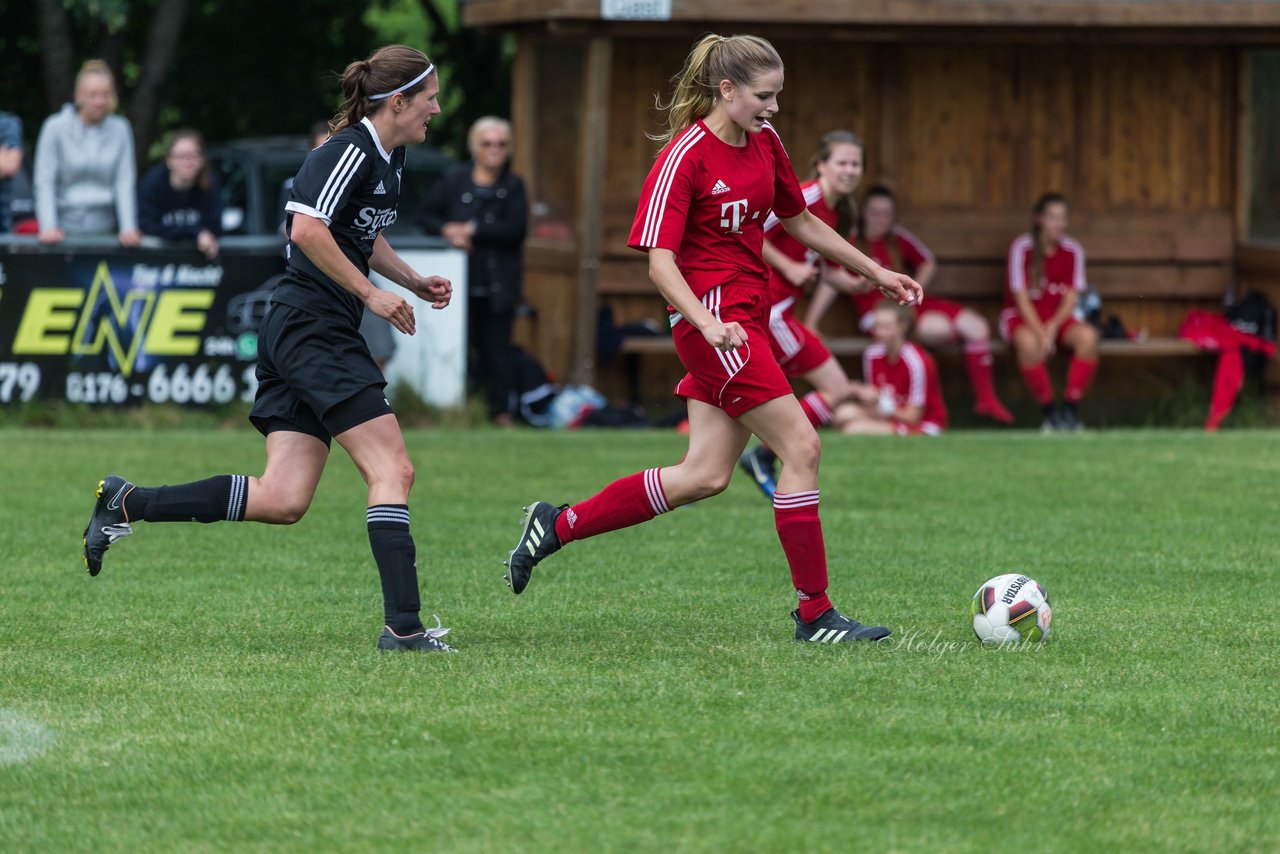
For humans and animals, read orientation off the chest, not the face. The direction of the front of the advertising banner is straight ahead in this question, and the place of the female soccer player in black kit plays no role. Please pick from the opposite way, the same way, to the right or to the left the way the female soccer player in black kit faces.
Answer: to the left

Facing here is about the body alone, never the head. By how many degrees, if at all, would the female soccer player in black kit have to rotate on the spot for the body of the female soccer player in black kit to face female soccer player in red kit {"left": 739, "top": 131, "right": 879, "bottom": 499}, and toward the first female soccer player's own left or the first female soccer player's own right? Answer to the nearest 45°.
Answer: approximately 45° to the first female soccer player's own left

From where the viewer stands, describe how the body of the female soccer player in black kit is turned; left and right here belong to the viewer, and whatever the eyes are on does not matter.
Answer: facing to the right of the viewer

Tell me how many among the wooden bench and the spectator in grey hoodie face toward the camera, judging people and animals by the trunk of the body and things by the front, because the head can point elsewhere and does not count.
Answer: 2

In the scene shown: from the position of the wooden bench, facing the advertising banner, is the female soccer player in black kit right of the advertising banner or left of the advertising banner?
left

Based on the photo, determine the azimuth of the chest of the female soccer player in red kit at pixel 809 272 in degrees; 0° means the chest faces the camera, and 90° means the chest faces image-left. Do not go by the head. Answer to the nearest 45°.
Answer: approximately 315°

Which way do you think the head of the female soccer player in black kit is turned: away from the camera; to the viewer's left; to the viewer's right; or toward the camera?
to the viewer's right

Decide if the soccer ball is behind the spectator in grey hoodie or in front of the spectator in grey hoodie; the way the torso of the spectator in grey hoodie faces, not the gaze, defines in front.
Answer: in front

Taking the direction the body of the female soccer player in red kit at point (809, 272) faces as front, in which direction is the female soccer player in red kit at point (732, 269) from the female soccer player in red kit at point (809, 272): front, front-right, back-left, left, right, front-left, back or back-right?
front-right

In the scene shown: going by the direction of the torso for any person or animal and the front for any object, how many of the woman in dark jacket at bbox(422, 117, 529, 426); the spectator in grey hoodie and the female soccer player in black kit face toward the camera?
2

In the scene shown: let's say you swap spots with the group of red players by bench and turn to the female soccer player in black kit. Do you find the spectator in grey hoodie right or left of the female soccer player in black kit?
right

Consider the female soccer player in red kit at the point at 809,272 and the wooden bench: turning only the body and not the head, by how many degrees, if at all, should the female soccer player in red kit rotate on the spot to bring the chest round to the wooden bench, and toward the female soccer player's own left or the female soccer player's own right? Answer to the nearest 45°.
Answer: approximately 135° to the female soccer player's own left

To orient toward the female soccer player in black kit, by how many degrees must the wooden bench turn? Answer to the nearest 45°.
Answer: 0° — it already faces them

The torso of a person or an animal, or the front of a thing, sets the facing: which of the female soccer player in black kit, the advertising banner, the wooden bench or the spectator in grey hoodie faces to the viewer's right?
the female soccer player in black kit

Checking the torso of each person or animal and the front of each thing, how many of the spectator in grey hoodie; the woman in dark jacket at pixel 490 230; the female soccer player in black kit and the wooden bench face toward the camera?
3
